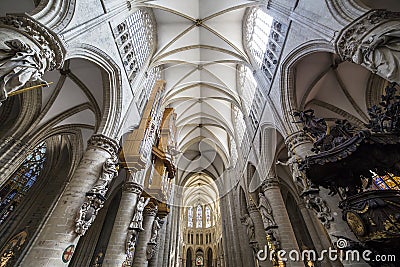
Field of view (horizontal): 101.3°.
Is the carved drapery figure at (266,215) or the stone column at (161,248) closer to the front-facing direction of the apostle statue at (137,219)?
the carved drapery figure

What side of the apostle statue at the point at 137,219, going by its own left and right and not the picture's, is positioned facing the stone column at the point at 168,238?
left

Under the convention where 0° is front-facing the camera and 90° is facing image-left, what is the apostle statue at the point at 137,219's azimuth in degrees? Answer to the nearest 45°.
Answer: approximately 270°

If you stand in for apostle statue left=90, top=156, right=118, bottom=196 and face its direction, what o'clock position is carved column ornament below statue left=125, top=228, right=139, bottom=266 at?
The carved column ornament below statue is roughly at 10 o'clock from the apostle statue.

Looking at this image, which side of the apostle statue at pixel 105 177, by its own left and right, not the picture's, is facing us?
right

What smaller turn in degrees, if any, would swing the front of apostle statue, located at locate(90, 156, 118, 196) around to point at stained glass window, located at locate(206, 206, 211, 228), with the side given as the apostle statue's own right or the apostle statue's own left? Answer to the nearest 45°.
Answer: approximately 45° to the apostle statue's own left

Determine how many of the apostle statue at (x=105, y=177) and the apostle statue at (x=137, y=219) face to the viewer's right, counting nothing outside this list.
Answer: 2

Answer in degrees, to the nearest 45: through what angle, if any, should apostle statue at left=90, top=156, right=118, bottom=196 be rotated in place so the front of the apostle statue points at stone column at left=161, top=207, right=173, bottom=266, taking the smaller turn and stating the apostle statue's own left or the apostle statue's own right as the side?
approximately 45° to the apostle statue's own left

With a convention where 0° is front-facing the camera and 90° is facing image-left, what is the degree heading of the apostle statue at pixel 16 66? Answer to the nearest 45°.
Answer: approximately 270°
